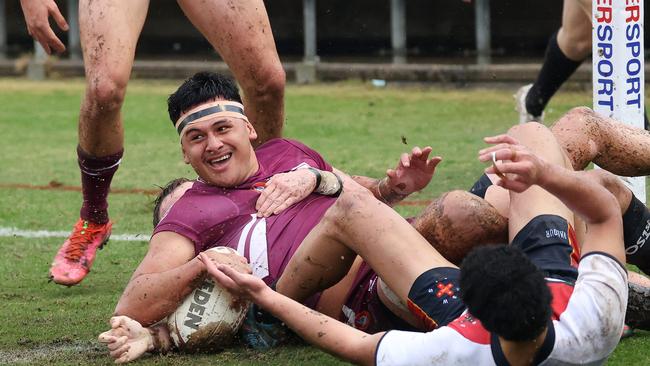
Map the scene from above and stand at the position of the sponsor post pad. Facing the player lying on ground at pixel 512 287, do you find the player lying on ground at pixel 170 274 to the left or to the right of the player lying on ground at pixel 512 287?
right
